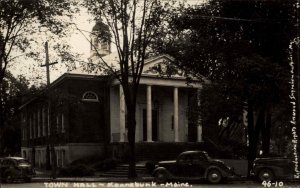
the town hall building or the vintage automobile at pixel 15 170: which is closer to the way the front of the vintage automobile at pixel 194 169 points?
the vintage automobile

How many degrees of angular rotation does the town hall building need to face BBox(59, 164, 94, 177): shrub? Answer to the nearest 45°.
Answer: approximately 45° to its right

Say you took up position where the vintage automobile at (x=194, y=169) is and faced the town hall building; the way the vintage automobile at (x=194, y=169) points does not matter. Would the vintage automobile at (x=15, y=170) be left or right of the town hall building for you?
left

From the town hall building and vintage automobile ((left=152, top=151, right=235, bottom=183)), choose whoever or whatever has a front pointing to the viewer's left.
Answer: the vintage automobile

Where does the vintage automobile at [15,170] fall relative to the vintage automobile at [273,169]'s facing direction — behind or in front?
in front

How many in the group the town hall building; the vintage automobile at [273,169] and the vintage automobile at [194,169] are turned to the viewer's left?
2

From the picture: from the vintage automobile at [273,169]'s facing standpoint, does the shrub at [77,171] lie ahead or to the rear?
ahead

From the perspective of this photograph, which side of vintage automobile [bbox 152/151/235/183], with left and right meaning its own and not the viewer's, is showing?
left

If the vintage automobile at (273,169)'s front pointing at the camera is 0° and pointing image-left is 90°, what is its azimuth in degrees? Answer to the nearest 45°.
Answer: approximately 90°

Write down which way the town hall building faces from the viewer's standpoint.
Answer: facing the viewer and to the right of the viewer
